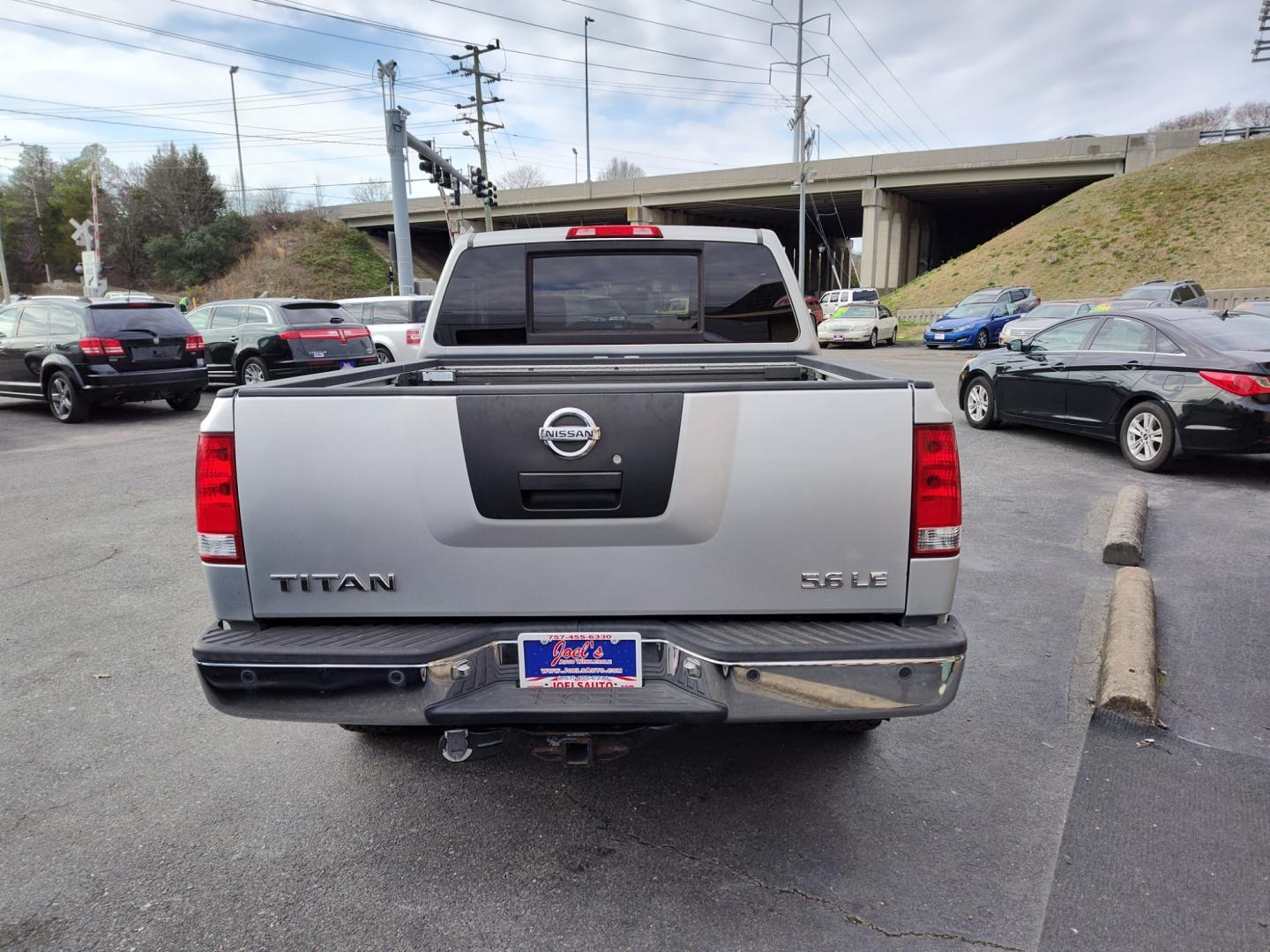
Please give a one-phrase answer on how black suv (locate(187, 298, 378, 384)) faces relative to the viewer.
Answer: facing away from the viewer and to the left of the viewer

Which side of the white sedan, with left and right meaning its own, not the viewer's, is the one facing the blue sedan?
left

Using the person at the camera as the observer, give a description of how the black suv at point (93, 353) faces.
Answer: facing away from the viewer and to the left of the viewer

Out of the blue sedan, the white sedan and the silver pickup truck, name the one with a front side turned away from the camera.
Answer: the silver pickup truck

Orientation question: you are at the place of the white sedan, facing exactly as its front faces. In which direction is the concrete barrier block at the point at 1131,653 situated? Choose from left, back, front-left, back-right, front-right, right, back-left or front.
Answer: front-left

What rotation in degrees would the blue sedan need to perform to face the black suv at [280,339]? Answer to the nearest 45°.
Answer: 0° — it already faces it

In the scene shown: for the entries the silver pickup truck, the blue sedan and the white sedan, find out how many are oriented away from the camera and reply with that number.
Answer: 1

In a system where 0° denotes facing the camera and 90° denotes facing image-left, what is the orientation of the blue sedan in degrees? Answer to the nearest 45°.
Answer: approximately 45°

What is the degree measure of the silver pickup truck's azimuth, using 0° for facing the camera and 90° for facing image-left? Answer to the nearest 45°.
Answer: approximately 180°

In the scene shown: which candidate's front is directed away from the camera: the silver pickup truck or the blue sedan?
the silver pickup truck
